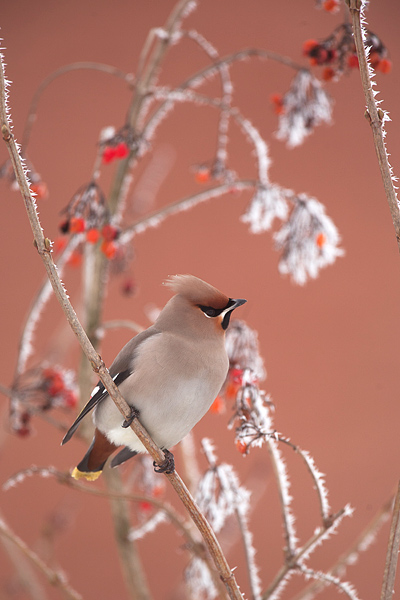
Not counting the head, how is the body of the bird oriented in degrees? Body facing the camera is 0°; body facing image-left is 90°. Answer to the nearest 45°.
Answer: approximately 315°
